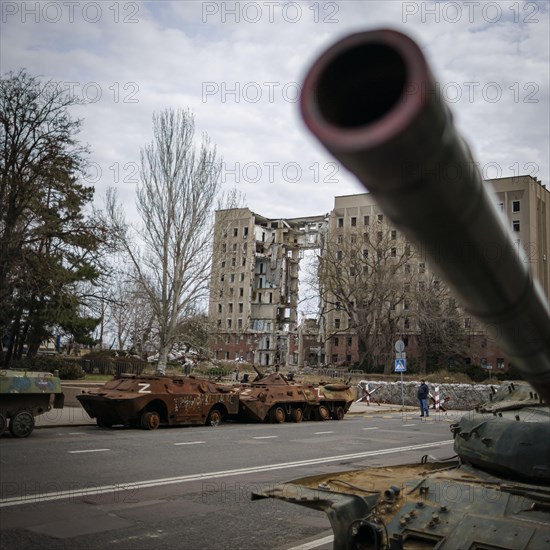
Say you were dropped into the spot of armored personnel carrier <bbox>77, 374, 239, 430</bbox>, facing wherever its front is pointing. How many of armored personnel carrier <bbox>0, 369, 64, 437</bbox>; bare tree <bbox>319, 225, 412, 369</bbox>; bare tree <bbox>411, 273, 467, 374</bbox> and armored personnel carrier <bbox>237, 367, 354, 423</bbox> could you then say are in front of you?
1

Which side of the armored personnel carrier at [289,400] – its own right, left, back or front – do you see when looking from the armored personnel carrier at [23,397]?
front

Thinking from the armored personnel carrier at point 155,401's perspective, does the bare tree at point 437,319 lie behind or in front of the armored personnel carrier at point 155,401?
behind

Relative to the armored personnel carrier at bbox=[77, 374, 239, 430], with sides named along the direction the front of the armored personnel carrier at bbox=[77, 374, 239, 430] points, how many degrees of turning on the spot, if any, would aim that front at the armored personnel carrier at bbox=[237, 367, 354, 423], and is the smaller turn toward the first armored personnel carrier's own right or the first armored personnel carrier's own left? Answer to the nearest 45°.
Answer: approximately 180°

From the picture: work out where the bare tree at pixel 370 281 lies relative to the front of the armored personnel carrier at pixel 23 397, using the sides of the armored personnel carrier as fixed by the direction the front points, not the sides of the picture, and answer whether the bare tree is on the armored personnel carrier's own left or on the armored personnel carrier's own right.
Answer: on the armored personnel carrier's own right

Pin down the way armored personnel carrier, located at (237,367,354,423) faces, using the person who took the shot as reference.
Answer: facing the viewer and to the left of the viewer

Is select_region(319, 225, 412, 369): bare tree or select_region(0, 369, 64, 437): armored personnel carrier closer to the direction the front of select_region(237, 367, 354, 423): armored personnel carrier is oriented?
the armored personnel carrier

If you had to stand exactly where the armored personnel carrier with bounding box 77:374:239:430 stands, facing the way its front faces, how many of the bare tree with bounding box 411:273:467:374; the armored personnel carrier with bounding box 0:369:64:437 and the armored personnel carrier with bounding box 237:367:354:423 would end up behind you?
2

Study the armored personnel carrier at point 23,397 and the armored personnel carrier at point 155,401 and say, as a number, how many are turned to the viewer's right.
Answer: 0

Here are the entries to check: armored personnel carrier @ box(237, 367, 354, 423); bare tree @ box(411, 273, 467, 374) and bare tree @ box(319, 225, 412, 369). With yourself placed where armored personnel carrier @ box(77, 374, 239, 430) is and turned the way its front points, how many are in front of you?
0

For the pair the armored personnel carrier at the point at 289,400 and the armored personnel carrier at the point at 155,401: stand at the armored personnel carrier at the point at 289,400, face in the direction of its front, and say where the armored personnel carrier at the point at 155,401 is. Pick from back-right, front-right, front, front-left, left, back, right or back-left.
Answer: front

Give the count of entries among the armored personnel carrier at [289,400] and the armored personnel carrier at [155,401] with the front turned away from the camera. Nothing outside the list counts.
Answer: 0

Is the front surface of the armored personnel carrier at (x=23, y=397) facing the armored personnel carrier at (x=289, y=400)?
no

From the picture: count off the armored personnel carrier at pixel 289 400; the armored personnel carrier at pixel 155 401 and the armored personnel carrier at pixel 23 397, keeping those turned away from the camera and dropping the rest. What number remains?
0

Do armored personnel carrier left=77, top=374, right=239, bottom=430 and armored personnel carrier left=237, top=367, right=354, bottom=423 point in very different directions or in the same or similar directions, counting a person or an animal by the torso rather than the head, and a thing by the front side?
same or similar directions

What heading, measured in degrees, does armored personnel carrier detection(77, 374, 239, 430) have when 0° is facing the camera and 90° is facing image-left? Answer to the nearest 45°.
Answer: approximately 45°

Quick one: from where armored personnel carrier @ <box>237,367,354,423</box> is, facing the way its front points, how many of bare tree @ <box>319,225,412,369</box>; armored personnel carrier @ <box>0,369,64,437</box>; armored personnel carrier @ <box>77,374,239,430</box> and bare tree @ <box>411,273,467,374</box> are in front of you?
2

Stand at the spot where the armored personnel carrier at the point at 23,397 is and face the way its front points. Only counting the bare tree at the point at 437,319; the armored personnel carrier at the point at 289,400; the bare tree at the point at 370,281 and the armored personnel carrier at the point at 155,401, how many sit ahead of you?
0

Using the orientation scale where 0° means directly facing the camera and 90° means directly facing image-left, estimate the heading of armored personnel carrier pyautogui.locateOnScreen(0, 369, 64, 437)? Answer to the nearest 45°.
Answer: approximately 90°

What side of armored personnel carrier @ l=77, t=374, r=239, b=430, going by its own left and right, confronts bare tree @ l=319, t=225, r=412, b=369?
back
